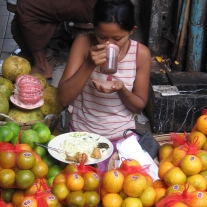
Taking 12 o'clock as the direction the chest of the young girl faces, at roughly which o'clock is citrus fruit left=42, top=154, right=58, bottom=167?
The citrus fruit is roughly at 1 o'clock from the young girl.

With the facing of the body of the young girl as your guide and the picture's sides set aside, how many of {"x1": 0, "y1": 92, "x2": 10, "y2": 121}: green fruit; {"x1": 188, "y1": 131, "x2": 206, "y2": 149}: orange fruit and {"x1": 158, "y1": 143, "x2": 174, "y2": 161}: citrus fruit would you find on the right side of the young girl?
1

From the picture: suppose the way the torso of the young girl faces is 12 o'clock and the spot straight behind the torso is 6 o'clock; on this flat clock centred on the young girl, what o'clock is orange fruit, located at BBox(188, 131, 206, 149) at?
The orange fruit is roughly at 11 o'clock from the young girl.

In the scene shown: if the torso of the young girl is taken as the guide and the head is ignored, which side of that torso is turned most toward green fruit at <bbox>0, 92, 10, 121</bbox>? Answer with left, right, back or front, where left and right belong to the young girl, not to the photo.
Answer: right

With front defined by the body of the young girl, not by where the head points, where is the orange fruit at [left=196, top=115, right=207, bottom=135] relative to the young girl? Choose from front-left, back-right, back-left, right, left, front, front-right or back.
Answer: front-left

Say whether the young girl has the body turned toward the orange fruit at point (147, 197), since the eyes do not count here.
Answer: yes

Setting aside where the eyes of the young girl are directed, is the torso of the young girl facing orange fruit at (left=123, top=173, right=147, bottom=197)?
yes

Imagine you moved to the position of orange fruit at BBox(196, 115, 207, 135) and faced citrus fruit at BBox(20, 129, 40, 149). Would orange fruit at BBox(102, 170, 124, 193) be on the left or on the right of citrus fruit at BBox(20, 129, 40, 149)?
left

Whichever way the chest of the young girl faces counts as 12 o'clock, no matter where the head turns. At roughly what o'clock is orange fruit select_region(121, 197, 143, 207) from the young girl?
The orange fruit is roughly at 12 o'clock from the young girl.

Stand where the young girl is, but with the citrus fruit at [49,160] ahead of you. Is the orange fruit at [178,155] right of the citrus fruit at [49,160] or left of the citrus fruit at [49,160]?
left

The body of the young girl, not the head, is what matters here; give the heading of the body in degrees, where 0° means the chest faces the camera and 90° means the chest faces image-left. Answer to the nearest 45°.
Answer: approximately 0°
